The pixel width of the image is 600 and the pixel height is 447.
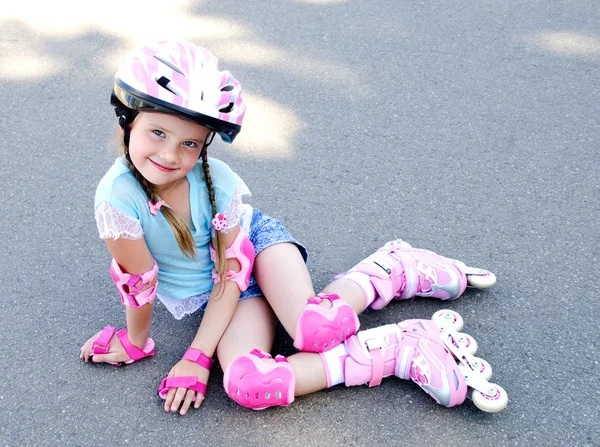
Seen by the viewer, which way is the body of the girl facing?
toward the camera
